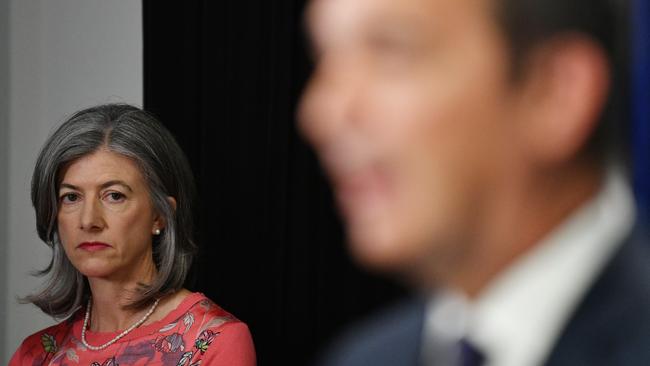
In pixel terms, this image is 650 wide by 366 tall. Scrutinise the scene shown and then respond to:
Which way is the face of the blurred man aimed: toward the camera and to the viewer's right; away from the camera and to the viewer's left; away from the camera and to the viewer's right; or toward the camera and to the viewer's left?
toward the camera and to the viewer's left

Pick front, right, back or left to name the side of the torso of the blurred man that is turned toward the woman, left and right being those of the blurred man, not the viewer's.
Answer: right

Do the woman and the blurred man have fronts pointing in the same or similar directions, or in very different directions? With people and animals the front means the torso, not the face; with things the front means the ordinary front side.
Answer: same or similar directions

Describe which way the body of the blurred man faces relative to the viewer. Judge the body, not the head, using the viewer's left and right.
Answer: facing the viewer and to the left of the viewer

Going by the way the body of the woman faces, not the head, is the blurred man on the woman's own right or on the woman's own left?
on the woman's own left

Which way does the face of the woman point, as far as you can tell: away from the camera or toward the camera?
toward the camera

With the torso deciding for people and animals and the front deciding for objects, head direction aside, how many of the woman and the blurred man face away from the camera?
0

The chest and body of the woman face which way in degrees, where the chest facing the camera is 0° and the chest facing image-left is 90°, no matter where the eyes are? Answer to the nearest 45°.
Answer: approximately 45°
